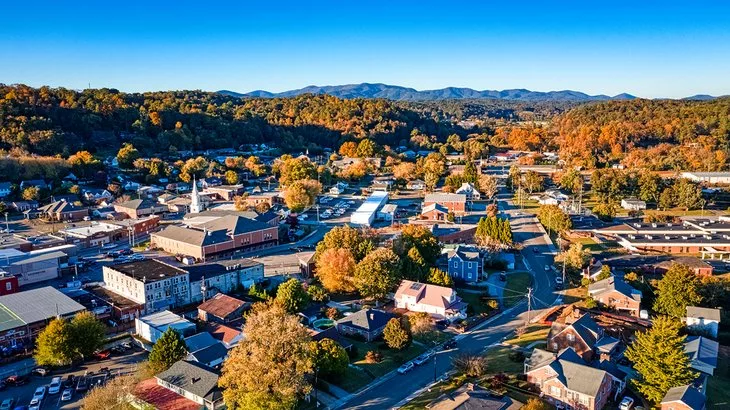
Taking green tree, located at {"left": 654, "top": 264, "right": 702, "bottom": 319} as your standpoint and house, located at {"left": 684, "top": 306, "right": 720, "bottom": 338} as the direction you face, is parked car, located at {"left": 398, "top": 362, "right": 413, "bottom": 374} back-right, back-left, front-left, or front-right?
front-right

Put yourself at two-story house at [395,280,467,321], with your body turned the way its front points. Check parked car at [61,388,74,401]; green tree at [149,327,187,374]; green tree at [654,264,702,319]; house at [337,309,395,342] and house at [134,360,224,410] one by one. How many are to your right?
4

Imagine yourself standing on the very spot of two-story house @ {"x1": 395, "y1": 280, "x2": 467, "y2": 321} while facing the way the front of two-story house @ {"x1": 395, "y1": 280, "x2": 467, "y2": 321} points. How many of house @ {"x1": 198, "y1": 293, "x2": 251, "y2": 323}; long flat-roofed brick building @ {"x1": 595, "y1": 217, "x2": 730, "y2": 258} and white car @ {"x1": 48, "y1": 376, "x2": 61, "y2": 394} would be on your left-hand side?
1

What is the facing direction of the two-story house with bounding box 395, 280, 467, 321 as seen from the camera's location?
facing the viewer and to the right of the viewer

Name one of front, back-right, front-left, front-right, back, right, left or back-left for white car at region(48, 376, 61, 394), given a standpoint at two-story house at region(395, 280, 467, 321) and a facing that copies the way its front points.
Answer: right

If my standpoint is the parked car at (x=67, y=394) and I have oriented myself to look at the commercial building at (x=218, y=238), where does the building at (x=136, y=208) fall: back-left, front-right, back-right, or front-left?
front-left

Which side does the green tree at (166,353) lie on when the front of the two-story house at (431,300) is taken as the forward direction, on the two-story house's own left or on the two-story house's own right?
on the two-story house's own right

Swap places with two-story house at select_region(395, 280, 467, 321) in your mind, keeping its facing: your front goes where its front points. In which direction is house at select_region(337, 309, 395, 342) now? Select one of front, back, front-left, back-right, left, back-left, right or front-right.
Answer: right

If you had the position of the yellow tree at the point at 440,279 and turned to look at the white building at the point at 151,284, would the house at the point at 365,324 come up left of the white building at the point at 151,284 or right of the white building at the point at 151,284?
left

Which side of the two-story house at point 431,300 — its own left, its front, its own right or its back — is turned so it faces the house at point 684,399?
front

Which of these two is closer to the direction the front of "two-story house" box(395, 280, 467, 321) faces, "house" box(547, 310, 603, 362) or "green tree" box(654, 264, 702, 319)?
the house

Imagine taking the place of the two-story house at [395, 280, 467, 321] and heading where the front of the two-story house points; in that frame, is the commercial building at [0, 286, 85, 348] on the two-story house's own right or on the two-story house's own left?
on the two-story house's own right

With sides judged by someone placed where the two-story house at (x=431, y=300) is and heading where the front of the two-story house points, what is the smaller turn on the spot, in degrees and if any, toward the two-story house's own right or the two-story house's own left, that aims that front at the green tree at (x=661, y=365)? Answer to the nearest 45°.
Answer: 0° — it already faces it

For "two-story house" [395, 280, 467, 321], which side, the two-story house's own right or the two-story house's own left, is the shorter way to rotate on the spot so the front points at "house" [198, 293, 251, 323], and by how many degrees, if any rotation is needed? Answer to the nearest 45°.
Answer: approximately 135° to the two-story house's own right

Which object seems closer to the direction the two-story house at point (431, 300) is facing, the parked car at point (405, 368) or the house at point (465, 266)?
the parked car

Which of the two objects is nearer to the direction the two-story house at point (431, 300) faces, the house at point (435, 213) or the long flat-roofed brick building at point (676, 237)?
the long flat-roofed brick building

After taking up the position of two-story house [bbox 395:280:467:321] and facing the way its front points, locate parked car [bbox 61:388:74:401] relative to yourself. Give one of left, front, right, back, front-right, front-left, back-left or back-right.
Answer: right

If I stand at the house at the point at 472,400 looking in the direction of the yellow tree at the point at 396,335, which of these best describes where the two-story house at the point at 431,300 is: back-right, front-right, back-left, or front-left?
front-right

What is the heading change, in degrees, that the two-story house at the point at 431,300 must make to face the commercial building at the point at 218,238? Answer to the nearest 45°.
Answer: approximately 180°

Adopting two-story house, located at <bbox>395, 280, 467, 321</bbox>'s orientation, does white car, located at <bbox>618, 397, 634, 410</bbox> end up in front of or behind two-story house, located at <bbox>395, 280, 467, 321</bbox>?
in front

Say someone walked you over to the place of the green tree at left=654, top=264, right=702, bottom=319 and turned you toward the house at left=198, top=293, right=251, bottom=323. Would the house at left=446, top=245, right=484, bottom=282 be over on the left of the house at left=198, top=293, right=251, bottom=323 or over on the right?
right
